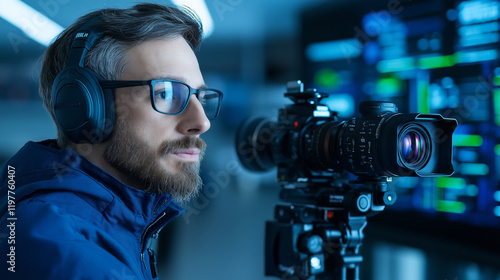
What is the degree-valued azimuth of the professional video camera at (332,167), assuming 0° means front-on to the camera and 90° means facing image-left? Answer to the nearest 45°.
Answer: approximately 315°

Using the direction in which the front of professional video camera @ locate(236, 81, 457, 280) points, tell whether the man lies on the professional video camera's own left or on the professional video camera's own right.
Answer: on the professional video camera's own right

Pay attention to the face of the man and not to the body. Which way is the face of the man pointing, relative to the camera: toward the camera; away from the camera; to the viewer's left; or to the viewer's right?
to the viewer's right

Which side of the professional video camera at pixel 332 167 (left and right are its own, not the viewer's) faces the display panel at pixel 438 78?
left

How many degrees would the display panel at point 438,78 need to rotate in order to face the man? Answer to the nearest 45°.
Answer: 0° — it already faces them

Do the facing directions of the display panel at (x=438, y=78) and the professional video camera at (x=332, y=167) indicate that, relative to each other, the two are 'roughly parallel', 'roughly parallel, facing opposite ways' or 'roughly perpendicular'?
roughly perpendicular

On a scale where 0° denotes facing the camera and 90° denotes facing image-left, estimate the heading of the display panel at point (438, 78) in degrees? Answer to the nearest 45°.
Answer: approximately 45°
